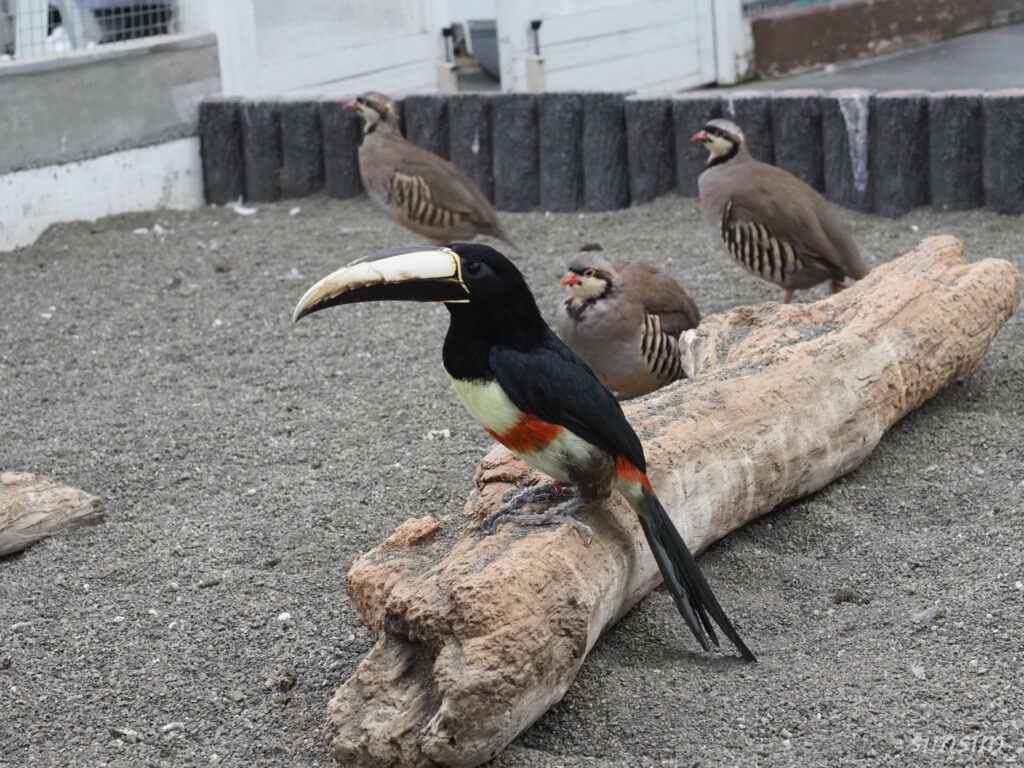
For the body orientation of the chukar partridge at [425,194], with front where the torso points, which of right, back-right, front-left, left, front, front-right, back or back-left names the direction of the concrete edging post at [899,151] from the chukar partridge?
back

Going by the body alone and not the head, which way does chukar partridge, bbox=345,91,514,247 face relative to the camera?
to the viewer's left

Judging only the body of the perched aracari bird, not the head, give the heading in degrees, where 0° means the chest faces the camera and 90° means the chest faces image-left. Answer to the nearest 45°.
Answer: approximately 90°

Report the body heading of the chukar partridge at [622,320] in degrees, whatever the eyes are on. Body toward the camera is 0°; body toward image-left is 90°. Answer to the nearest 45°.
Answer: approximately 45°

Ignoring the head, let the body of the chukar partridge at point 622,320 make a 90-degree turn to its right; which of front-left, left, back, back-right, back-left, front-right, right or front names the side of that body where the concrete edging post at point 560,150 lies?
front-right

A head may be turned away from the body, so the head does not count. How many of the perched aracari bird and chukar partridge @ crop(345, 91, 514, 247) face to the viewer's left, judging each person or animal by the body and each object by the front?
2

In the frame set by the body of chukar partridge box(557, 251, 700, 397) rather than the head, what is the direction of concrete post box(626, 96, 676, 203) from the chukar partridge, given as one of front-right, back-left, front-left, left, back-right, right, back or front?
back-right

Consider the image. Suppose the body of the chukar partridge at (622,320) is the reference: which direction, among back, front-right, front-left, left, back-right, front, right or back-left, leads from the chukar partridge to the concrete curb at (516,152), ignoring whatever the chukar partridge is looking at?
back-right

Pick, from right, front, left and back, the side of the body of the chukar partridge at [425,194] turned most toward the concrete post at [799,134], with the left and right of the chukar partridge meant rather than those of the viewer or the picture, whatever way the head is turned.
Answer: back

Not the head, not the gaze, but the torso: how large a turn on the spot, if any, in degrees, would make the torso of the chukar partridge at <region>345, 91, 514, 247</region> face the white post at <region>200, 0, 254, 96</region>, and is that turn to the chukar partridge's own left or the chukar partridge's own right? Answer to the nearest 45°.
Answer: approximately 45° to the chukar partridge's own right
